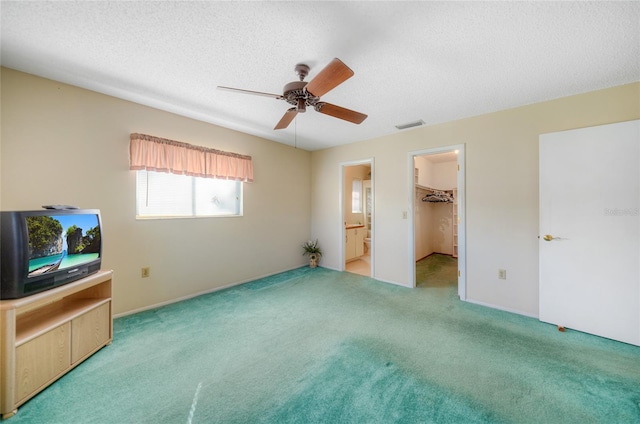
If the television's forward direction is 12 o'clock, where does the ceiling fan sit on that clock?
The ceiling fan is roughly at 12 o'clock from the television.

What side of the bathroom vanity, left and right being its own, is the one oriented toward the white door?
front

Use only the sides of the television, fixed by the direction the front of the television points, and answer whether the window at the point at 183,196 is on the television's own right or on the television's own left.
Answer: on the television's own left

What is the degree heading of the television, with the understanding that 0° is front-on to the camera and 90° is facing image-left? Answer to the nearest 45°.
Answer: approximately 315°

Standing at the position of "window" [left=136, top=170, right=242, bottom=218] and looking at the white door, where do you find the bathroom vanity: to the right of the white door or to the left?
left

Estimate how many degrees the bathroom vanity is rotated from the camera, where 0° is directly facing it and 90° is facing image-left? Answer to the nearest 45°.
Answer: approximately 315°

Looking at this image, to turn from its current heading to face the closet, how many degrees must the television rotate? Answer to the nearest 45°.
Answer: approximately 45° to its left

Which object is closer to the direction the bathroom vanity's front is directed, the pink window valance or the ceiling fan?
the ceiling fan

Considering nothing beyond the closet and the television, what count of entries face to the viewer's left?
0

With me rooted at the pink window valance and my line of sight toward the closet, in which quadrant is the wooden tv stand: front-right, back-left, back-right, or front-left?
back-right

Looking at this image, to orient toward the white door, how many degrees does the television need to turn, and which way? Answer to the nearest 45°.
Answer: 0° — it already faces it

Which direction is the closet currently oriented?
toward the camera

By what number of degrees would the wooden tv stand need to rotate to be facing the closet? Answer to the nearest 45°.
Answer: approximately 45° to its left

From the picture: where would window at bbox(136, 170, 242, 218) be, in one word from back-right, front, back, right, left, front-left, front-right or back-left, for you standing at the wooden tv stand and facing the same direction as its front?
left

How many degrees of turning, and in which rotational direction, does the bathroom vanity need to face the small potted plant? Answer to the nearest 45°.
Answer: approximately 90° to its right

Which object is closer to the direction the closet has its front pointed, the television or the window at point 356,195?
the television

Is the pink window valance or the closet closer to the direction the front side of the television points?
the closet

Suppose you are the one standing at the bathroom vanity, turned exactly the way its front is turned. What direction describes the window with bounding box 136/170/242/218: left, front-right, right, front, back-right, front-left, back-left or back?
right

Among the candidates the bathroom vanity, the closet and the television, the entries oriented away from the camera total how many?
0
